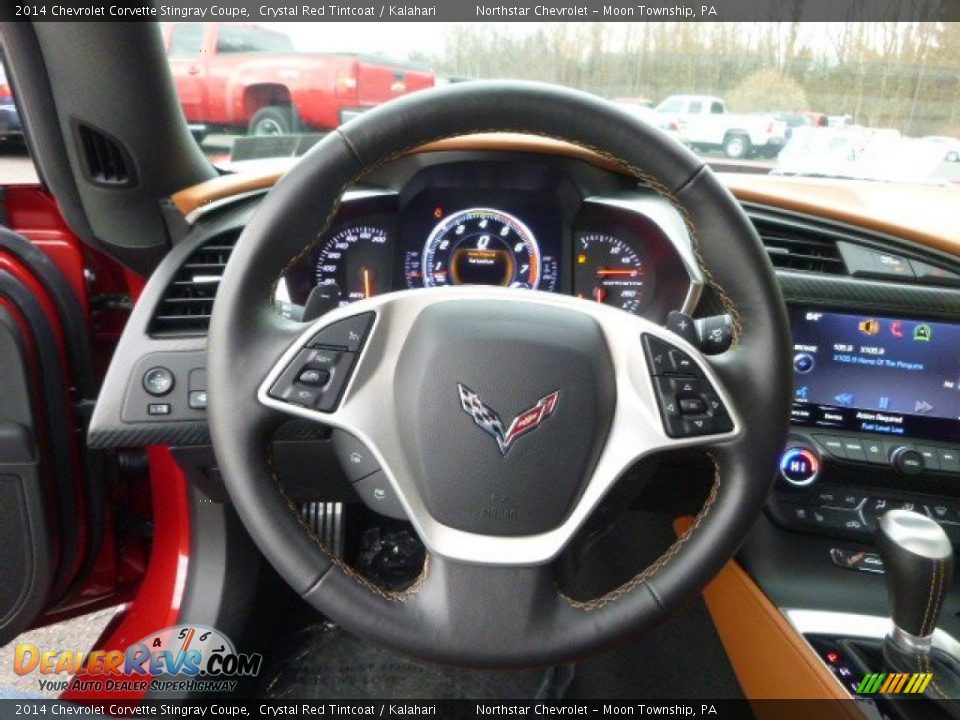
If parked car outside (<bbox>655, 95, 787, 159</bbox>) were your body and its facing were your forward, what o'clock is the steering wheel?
The steering wheel is roughly at 8 o'clock from the parked car outside.

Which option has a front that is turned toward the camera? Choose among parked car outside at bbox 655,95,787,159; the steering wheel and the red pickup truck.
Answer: the steering wheel

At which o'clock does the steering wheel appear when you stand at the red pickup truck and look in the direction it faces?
The steering wheel is roughly at 7 o'clock from the red pickup truck.

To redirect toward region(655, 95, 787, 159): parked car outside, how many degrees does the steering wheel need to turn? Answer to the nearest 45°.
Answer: approximately 135° to its left

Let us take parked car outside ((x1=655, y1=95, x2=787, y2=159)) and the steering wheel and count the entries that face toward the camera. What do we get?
1

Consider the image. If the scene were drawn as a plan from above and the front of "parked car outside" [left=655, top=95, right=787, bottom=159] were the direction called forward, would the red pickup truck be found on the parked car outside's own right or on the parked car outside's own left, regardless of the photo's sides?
on the parked car outside's own left

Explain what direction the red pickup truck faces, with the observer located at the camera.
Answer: facing away from the viewer and to the left of the viewer

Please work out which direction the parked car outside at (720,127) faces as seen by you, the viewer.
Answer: facing away from the viewer and to the left of the viewer

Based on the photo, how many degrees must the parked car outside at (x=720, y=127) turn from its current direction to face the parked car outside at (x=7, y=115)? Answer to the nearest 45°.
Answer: approximately 45° to its left

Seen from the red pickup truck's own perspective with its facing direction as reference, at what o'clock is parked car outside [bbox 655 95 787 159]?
The parked car outside is roughly at 5 o'clock from the red pickup truck.

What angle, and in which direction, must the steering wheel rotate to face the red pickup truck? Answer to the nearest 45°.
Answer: approximately 135° to its right

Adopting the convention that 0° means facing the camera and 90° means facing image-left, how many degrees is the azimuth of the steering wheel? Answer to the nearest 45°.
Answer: approximately 0°
